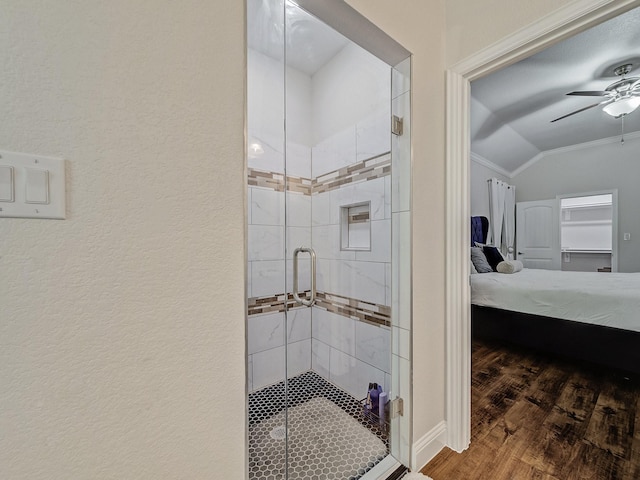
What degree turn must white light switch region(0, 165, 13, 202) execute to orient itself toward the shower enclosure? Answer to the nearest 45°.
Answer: approximately 90° to its left

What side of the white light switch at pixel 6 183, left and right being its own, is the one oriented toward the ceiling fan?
left

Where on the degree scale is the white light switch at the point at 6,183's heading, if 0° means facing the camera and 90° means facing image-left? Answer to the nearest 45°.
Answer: approximately 0°

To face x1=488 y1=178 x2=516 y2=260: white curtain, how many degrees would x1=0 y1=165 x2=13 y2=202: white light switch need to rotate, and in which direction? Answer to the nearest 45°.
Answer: approximately 90° to its left

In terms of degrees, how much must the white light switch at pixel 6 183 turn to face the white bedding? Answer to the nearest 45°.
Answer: approximately 90° to its left
